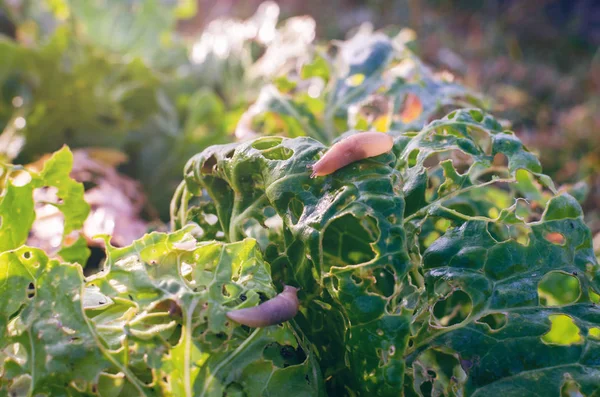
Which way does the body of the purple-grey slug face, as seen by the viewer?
to the viewer's right

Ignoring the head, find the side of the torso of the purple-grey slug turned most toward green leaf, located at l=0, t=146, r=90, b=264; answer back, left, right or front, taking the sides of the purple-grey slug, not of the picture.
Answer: back
